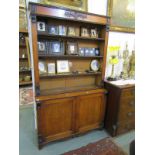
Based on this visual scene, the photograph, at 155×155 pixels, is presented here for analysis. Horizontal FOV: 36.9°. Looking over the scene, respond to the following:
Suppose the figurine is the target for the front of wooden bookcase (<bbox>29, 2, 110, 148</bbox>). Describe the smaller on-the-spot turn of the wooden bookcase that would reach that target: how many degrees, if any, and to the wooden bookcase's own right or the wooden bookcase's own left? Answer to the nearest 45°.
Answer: approximately 90° to the wooden bookcase's own left
